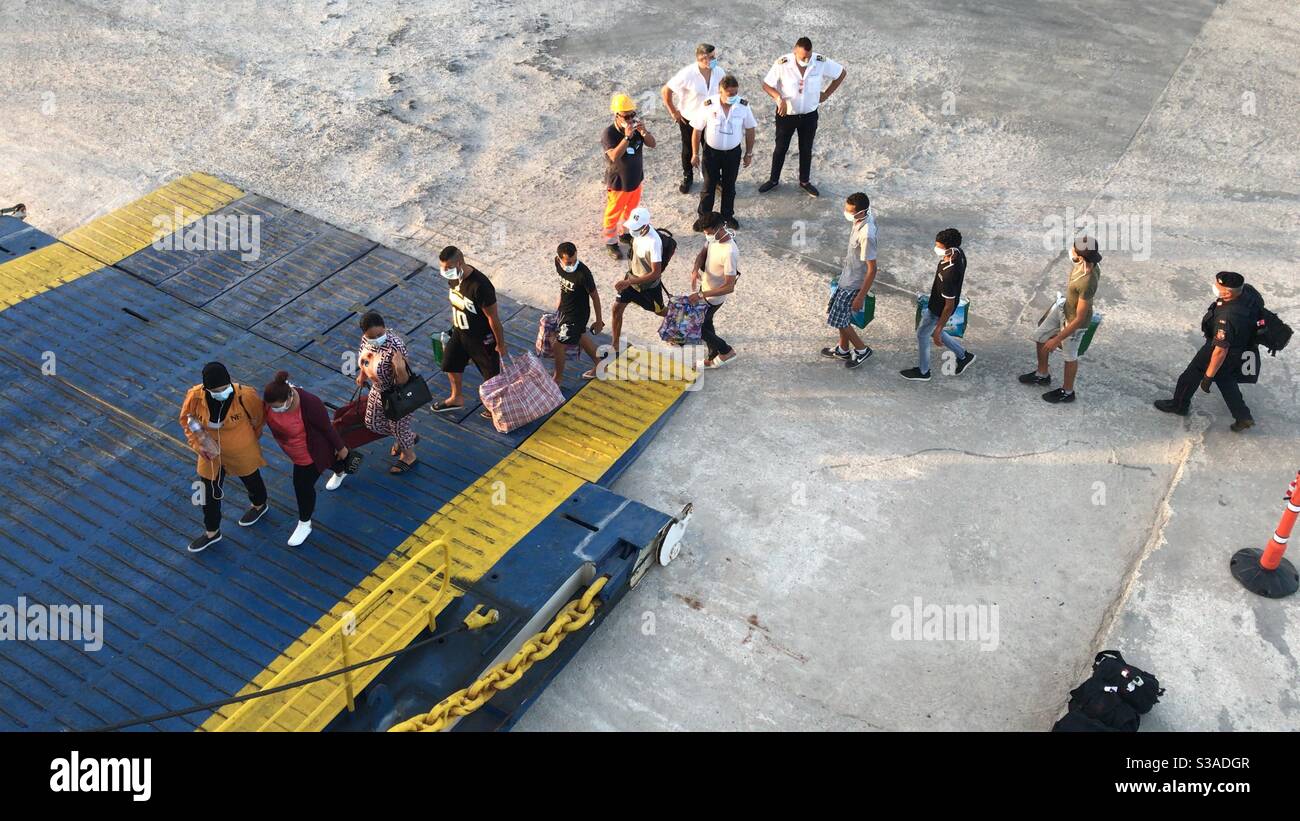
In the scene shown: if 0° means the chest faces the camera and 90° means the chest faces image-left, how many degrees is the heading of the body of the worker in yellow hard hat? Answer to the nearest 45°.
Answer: approximately 315°

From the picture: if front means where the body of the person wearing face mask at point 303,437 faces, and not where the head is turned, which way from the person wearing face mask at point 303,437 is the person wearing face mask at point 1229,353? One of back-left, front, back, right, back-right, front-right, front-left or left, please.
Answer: back-left

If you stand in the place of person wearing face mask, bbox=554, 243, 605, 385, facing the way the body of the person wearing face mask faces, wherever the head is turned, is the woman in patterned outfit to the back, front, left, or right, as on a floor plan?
front

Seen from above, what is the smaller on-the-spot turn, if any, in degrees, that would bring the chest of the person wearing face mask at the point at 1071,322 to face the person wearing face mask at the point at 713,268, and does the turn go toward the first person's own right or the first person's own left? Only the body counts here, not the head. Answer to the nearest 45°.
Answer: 0° — they already face them

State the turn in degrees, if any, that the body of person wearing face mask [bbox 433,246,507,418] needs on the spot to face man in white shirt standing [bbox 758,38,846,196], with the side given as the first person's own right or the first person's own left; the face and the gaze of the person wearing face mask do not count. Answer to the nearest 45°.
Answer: approximately 180°

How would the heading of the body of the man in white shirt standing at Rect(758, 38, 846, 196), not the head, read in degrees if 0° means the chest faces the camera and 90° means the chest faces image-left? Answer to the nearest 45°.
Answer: approximately 0°

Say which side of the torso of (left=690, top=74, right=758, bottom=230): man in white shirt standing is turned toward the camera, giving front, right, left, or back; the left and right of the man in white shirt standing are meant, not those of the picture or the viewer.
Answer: front

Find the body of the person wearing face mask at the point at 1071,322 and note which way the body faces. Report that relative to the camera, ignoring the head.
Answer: to the viewer's left

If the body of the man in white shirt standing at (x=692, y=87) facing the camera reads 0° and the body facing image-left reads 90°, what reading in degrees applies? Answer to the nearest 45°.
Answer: approximately 315°

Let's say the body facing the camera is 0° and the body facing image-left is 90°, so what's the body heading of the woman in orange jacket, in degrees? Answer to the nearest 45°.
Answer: approximately 45°

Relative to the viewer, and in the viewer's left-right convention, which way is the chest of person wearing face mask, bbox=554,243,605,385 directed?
facing the viewer and to the left of the viewer

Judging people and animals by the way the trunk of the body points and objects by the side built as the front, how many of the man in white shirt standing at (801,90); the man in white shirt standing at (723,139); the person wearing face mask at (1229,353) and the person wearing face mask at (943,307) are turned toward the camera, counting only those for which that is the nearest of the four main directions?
2

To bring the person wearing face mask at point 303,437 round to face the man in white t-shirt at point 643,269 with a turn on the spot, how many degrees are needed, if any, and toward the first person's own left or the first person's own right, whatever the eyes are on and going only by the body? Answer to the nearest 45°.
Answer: approximately 180°

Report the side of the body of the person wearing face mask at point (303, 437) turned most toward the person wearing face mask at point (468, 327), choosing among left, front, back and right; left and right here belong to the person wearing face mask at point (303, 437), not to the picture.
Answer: back

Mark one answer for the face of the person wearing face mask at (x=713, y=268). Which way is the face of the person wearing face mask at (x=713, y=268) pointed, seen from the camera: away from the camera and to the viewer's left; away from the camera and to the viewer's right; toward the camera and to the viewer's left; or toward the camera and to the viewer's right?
toward the camera and to the viewer's left

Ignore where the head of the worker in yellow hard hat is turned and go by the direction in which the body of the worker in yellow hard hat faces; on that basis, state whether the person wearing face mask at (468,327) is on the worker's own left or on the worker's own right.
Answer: on the worker's own right
